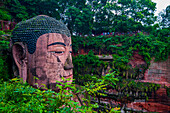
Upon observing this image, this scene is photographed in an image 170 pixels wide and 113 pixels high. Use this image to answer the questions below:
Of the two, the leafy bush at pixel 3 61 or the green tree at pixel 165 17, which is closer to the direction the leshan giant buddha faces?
the green tree

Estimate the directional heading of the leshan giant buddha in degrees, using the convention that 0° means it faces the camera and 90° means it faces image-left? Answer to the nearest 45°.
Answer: approximately 315°

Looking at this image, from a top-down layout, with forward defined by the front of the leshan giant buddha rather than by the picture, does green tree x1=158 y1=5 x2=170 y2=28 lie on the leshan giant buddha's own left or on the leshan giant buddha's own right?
on the leshan giant buddha's own left
